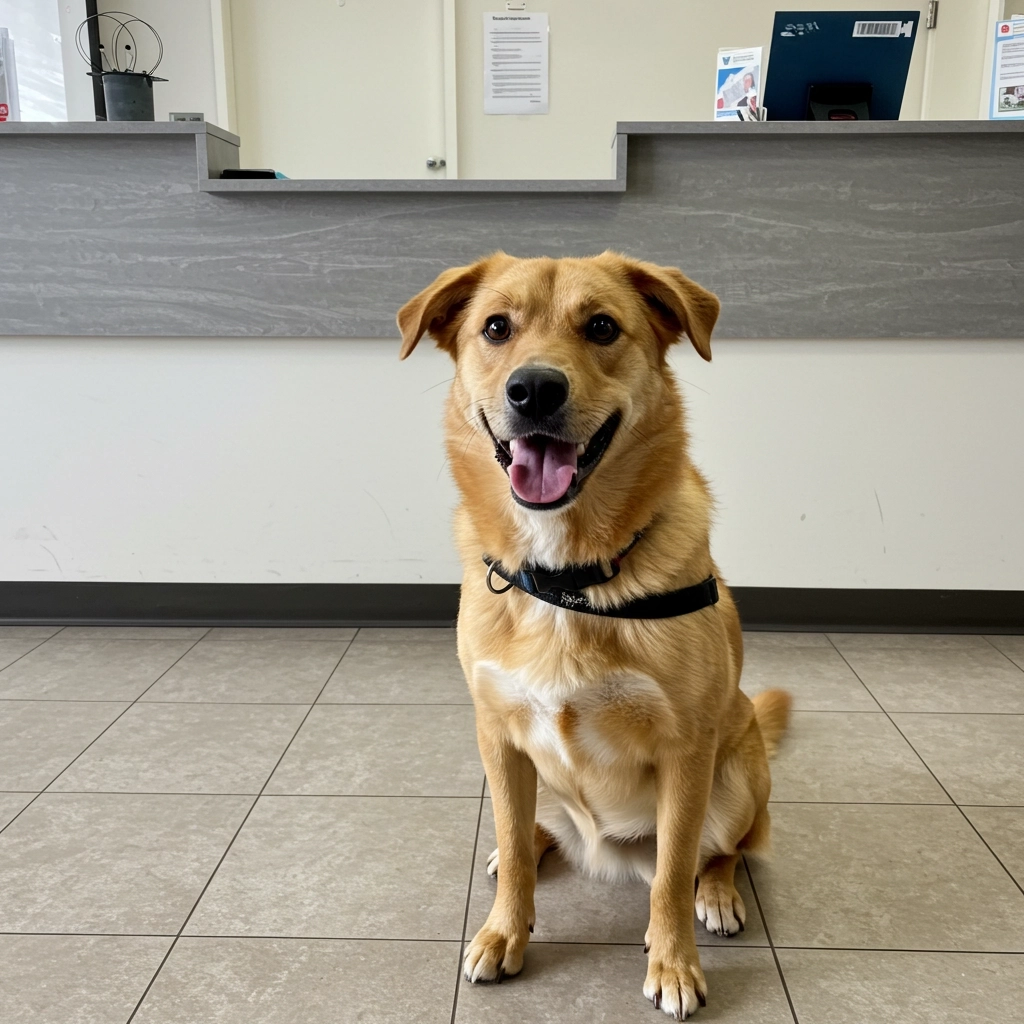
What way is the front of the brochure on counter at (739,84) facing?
toward the camera

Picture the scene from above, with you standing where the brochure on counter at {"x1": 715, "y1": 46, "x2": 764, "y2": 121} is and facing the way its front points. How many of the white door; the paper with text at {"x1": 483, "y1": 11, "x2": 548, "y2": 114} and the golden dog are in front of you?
1

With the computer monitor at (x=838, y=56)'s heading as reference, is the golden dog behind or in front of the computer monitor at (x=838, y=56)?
behind

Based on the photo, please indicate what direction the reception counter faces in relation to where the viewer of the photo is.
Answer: facing the viewer

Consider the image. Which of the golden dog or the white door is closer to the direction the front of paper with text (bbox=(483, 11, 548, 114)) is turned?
the golden dog

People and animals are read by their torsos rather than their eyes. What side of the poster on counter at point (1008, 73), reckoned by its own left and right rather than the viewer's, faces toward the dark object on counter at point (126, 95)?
right

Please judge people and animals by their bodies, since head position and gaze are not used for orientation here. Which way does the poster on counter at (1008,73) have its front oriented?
toward the camera

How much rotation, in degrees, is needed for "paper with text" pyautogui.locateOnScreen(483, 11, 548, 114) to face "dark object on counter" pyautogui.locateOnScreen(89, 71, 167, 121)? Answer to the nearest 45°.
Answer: approximately 45° to its right

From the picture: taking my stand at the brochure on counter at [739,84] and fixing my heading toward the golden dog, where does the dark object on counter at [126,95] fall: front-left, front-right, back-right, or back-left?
front-right

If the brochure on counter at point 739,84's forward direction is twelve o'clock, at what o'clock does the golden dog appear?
The golden dog is roughly at 12 o'clock from the brochure on counter.
